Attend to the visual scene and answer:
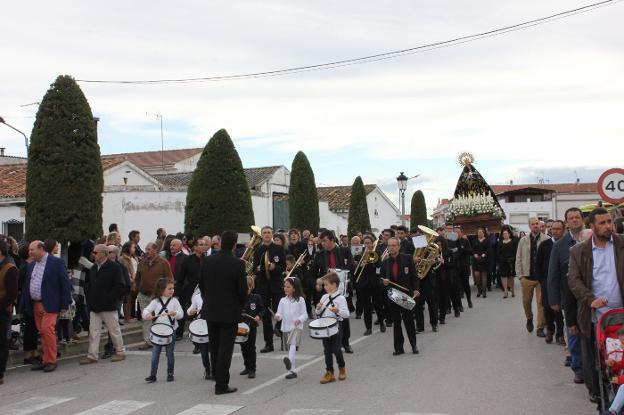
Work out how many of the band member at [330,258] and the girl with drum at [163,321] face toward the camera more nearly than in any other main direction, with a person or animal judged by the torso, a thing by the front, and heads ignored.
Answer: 2

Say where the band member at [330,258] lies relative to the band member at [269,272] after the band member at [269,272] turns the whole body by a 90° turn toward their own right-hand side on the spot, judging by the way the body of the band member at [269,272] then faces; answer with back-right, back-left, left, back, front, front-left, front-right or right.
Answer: back-right

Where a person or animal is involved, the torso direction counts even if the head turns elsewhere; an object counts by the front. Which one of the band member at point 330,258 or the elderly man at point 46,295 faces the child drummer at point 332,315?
the band member

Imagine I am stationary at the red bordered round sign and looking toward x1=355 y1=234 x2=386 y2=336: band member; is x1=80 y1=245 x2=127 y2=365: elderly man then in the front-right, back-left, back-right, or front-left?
front-left

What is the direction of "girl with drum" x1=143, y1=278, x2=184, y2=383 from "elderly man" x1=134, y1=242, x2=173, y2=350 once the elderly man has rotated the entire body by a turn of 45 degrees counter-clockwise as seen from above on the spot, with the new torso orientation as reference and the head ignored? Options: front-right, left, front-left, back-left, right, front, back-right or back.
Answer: front

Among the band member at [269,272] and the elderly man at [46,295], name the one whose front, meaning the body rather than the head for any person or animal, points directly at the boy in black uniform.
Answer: the band member

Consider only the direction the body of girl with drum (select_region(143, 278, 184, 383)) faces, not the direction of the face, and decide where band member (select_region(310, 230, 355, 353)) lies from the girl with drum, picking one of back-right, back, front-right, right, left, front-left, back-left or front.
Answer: back-left

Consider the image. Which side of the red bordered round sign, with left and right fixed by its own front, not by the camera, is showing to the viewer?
front

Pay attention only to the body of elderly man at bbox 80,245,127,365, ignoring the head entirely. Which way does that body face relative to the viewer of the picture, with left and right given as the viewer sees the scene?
facing the viewer and to the left of the viewer

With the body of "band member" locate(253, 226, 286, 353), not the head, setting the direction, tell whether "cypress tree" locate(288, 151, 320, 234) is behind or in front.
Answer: behind

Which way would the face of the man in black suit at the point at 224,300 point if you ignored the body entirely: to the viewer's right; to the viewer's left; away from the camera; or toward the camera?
away from the camera

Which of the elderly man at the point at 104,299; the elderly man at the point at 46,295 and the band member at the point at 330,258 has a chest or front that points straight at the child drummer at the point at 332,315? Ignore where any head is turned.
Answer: the band member

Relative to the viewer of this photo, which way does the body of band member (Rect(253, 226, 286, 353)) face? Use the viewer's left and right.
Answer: facing the viewer
